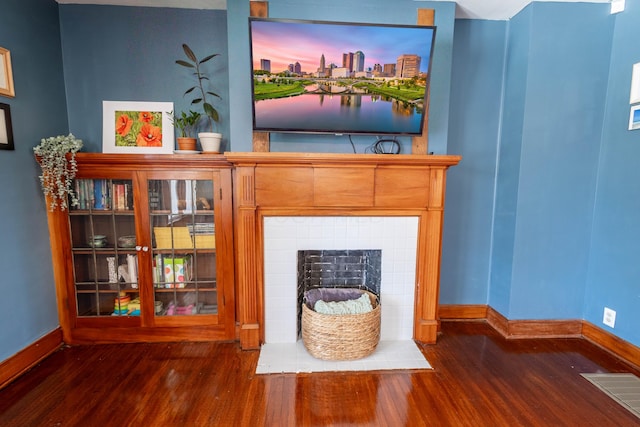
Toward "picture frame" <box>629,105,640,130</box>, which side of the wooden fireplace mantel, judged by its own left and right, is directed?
left

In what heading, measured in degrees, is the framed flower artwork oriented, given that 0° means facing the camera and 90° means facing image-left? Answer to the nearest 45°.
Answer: approximately 0°

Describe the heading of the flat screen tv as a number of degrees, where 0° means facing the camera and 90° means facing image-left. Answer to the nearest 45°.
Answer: approximately 0°

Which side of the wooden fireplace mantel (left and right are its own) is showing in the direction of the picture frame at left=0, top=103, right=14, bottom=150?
right

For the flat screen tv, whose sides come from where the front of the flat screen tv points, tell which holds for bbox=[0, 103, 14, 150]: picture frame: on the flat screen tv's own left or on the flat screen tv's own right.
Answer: on the flat screen tv's own right

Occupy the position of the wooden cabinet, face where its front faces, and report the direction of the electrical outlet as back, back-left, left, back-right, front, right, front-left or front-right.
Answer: front-left
